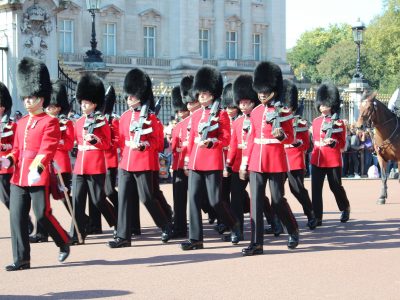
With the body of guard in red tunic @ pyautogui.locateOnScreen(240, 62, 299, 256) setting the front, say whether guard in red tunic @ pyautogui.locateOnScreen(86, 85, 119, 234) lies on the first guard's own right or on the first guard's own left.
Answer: on the first guard's own right

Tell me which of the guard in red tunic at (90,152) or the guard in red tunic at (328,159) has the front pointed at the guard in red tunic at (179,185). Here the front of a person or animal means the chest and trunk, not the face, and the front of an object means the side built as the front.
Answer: the guard in red tunic at (328,159)

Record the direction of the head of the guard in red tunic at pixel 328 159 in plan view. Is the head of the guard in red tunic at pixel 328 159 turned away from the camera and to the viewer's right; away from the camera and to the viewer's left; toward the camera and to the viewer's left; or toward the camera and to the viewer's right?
toward the camera and to the viewer's left

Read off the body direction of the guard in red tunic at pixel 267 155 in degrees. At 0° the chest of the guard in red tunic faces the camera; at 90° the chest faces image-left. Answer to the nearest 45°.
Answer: approximately 45°

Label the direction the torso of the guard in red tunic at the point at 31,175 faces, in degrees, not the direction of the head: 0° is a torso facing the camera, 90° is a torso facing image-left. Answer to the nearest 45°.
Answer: approximately 45°

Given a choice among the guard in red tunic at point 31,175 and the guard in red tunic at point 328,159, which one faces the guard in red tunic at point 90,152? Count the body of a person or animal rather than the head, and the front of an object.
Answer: the guard in red tunic at point 328,159

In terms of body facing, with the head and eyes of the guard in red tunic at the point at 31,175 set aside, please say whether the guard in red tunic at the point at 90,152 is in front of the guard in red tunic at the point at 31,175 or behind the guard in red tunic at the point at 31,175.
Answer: behind

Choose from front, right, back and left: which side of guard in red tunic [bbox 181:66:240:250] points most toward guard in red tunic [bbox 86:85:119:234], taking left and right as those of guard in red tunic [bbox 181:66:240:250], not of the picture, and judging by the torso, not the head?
right

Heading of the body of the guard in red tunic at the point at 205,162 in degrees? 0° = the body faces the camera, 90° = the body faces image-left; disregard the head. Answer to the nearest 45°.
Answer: approximately 45°

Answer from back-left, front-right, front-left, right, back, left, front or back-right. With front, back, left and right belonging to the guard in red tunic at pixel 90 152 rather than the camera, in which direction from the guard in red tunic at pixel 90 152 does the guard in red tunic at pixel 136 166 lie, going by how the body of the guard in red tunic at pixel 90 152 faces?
left
